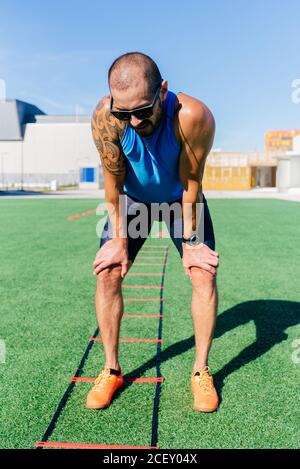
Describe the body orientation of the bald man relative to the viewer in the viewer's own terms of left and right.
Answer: facing the viewer
